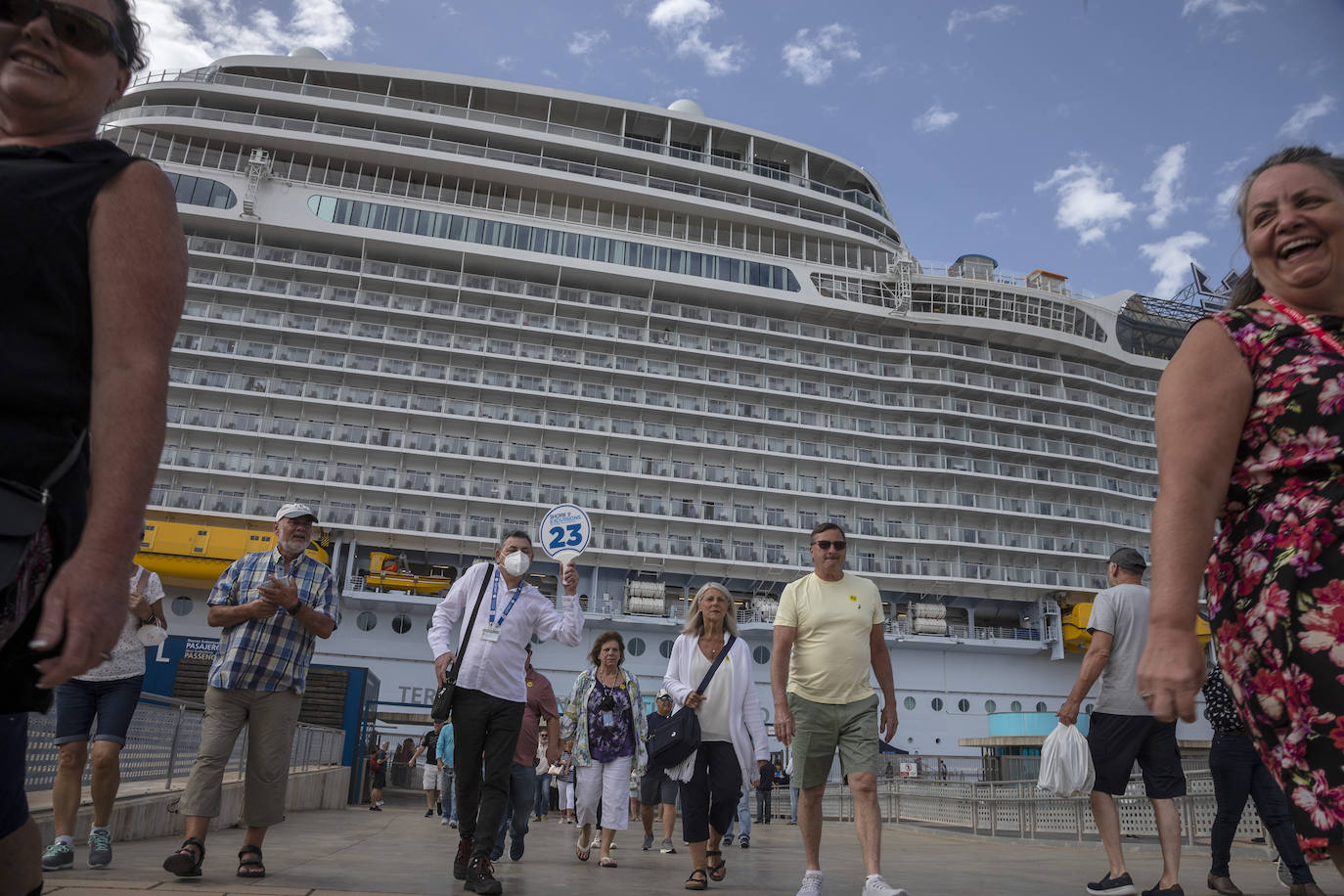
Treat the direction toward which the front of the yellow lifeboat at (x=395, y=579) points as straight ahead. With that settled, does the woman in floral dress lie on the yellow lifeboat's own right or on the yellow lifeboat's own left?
on the yellow lifeboat's own right

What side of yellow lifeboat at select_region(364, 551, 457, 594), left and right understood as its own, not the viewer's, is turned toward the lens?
right

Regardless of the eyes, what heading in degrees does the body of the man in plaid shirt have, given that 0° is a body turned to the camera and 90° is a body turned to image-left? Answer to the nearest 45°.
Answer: approximately 0°

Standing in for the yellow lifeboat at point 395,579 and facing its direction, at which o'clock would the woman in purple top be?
The woman in purple top is roughly at 3 o'clock from the yellow lifeboat.

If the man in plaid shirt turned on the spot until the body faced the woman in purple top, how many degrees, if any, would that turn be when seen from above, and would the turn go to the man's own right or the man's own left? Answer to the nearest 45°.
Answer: approximately 135° to the man's own left

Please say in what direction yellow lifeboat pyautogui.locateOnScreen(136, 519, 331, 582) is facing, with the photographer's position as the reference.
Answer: facing to the right of the viewer

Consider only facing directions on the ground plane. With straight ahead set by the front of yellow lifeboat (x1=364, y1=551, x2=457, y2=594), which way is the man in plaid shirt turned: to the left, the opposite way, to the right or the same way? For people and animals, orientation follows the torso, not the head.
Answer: to the right
